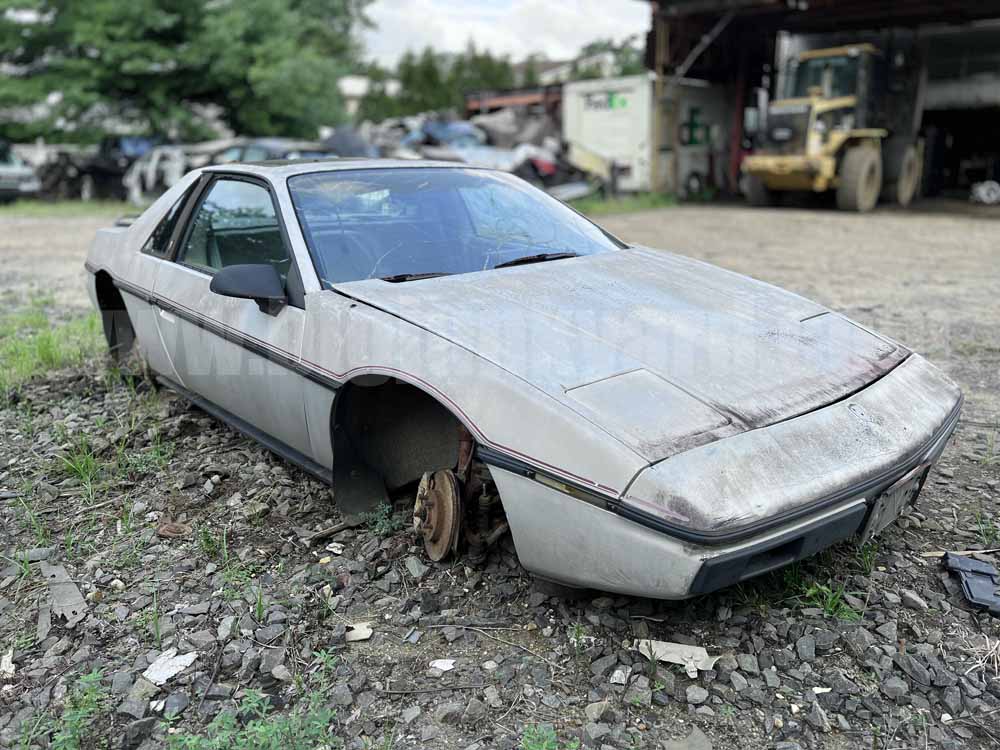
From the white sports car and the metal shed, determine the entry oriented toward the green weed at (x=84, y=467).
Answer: the metal shed

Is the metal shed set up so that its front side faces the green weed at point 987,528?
yes

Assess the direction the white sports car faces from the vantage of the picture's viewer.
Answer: facing the viewer and to the right of the viewer

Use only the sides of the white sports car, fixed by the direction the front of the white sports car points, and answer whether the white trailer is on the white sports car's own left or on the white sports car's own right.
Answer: on the white sports car's own left

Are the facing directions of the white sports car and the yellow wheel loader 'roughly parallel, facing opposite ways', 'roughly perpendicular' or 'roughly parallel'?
roughly perpendicular

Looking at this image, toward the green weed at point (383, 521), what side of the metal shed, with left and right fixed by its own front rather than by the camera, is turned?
front

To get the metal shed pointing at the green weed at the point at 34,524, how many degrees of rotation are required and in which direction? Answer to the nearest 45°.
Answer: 0° — it already faces it

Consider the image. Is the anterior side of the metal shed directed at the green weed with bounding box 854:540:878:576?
yes

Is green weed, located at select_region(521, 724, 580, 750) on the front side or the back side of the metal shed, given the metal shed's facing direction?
on the front side

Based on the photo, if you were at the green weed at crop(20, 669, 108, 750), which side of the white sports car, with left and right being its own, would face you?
right

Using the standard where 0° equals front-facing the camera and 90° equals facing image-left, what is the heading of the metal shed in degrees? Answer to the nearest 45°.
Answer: approximately 0°

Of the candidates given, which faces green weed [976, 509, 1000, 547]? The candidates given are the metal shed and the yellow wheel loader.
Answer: the metal shed
